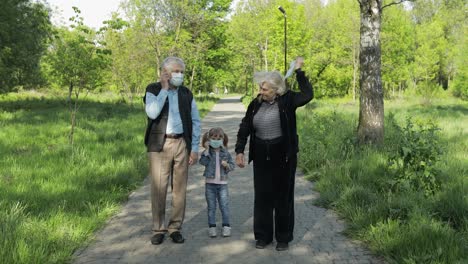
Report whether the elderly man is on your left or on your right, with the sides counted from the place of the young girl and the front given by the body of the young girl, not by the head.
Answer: on your right

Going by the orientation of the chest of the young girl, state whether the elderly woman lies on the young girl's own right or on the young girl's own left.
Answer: on the young girl's own left

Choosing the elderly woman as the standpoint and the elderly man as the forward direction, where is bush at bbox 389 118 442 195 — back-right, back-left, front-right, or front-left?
back-right

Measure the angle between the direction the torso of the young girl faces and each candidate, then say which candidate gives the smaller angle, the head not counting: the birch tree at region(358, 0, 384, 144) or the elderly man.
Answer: the elderly man

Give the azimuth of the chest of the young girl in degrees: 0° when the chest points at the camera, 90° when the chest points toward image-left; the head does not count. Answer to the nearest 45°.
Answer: approximately 0°

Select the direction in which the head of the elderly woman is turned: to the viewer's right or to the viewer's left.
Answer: to the viewer's left

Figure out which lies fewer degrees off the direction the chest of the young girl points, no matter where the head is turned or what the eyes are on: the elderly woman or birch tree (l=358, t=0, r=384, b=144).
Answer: the elderly woman

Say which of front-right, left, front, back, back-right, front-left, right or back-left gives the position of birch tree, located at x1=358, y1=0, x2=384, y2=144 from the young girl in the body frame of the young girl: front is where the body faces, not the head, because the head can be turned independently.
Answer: back-left

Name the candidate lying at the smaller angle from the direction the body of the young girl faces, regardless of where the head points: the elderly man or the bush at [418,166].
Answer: the elderly man

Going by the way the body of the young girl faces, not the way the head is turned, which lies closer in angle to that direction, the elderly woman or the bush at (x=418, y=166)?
the elderly woman

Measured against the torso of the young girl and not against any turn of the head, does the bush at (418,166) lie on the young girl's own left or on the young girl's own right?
on the young girl's own left
